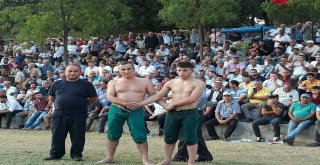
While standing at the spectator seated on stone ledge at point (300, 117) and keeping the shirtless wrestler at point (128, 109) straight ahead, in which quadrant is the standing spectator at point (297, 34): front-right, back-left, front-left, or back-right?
back-right

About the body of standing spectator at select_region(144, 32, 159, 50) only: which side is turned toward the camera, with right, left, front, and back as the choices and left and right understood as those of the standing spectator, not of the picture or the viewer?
front

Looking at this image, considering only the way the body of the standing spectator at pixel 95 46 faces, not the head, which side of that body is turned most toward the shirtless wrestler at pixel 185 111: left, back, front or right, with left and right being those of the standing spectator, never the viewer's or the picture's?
front

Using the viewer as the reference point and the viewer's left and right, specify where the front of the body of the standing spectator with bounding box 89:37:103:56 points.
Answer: facing the viewer

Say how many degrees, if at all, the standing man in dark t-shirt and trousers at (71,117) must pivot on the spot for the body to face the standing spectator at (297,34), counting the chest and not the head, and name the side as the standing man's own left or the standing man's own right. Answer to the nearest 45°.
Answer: approximately 135° to the standing man's own left

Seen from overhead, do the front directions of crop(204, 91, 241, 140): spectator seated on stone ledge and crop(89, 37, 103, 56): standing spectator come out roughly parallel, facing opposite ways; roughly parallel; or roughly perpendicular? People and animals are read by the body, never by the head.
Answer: roughly parallel

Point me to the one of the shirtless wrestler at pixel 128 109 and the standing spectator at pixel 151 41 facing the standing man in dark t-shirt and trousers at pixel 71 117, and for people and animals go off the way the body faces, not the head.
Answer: the standing spectator at pixel 151 41

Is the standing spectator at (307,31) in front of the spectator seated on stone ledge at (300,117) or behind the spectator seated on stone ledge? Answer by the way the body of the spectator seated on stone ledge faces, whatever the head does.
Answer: behind

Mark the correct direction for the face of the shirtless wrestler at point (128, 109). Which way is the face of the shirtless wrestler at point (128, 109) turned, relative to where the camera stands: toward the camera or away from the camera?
toward the camera

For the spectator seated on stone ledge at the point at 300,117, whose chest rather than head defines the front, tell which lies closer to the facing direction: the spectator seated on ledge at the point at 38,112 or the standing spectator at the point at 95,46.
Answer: the spectator seated on ledge

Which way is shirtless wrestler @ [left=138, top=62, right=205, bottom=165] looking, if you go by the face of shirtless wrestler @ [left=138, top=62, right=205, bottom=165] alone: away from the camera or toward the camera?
toward the camera

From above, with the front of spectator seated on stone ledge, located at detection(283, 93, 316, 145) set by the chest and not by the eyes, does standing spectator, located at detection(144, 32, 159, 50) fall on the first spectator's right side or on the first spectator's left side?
on the first spectator's right side

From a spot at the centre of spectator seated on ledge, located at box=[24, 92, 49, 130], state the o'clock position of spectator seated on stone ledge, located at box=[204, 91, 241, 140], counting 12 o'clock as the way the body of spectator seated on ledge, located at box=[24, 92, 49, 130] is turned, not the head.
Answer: spectator seated on stone ledge, located at box=[204, 91, 241, 140] is roughly at 9 o'clock from spectator seated on ledge, located at box=[24, 92, 49, 130].

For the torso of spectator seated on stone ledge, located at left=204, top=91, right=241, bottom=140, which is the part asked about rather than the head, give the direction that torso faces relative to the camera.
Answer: toward the camera

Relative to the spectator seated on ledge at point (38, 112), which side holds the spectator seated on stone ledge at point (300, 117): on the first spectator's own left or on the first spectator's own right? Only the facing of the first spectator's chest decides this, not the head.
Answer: on the first spectator's own left
